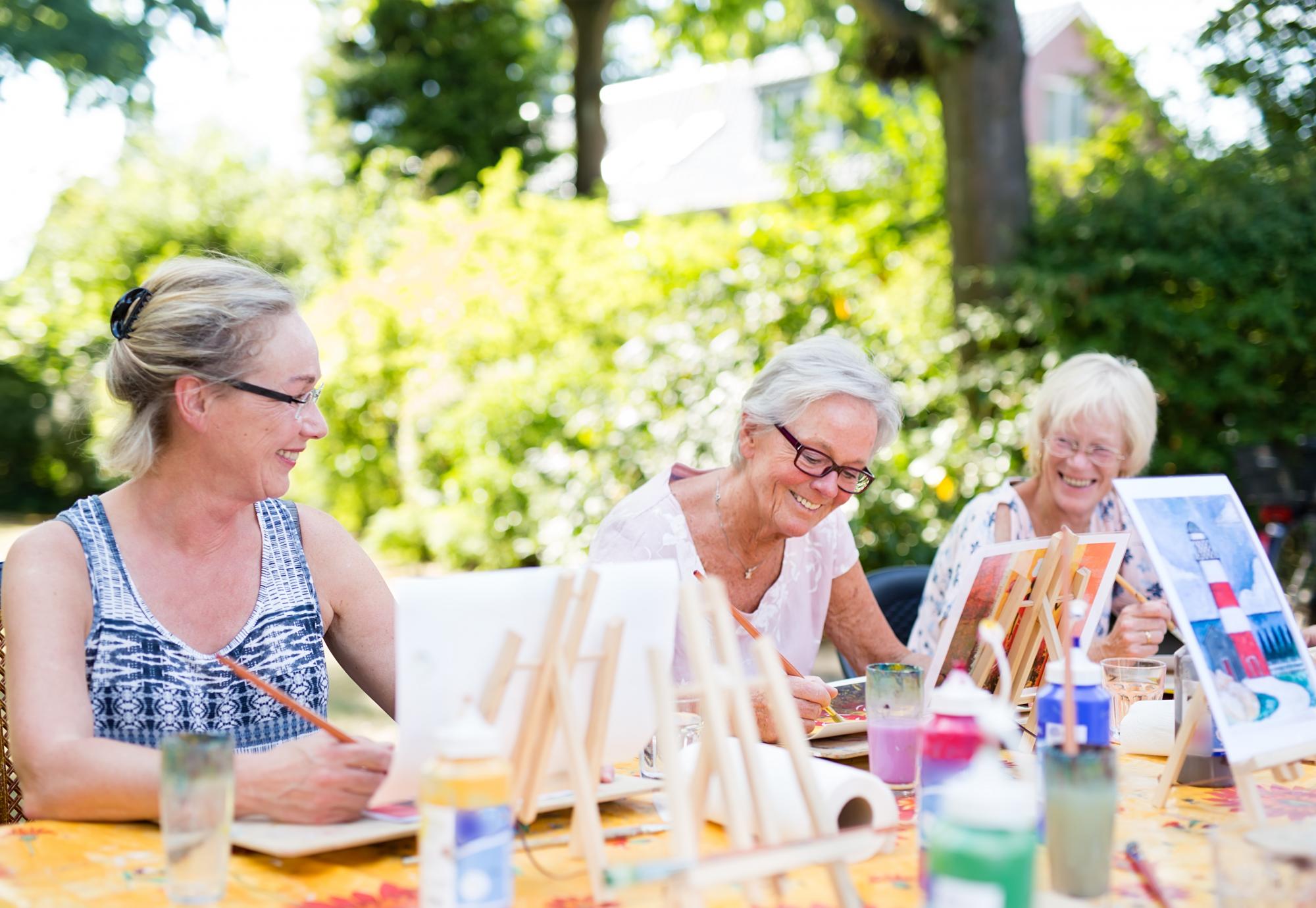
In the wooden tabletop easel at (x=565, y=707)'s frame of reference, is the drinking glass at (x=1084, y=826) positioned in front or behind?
behind

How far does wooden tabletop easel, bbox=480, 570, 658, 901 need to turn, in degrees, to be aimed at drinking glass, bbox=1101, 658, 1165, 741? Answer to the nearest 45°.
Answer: approximately 90° to its right

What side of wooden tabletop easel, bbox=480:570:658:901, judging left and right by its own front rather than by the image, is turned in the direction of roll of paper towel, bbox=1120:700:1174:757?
right

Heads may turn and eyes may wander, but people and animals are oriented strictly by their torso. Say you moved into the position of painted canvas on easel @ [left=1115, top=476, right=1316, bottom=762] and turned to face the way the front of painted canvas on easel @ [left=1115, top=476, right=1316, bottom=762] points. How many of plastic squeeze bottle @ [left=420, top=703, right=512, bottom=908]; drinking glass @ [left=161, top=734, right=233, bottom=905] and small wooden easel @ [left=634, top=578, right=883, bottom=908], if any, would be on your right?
3

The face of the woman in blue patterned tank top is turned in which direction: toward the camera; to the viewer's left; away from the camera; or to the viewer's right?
to the viewer's right

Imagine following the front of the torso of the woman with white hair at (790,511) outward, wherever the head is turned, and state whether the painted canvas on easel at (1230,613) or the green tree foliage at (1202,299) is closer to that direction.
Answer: the painted canvas on easel

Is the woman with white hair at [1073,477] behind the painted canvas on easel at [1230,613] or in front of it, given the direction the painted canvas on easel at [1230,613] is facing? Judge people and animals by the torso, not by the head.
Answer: behind

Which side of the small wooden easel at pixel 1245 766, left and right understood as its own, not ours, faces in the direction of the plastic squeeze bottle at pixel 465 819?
right

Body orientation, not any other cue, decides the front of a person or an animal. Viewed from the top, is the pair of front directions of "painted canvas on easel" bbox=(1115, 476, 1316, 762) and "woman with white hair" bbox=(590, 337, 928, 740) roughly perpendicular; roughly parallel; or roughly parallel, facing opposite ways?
roughly parallel

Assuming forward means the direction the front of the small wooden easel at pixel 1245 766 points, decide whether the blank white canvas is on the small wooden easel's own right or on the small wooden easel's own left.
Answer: on the small wooden easel's own right

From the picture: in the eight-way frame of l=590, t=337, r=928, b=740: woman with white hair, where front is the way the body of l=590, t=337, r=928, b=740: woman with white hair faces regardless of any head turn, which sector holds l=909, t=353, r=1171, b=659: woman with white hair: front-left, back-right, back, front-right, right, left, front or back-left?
left

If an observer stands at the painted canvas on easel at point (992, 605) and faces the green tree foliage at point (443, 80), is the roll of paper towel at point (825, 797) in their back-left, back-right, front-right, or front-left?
back-left

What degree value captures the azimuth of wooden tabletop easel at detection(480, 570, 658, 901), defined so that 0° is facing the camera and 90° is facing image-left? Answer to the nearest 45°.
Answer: approximately 135°
